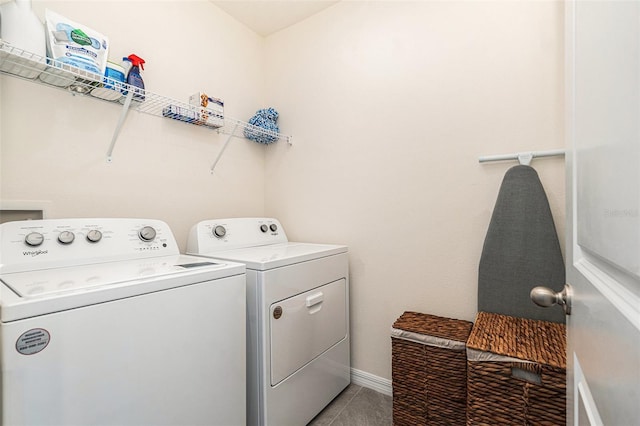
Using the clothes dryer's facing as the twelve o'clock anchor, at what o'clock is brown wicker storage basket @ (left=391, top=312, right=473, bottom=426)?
The brown wicker storage basket is roughly at 11 o'clock from the clothes dryer.

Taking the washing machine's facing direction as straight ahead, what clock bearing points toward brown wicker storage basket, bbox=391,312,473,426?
The brown wicker storage basket is roughly at 11 o'clock from the washing machine.

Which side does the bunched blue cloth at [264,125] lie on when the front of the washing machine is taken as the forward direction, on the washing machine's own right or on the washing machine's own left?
on the washing machine's own left

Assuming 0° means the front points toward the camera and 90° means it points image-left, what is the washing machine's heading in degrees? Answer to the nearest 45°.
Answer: approximately 315°

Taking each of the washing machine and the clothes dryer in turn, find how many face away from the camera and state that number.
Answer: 0

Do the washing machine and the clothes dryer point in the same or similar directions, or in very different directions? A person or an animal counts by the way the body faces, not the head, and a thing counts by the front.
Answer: same or similar directions

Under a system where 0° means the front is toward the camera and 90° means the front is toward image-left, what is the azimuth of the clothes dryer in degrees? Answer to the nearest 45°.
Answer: approximately 315°
